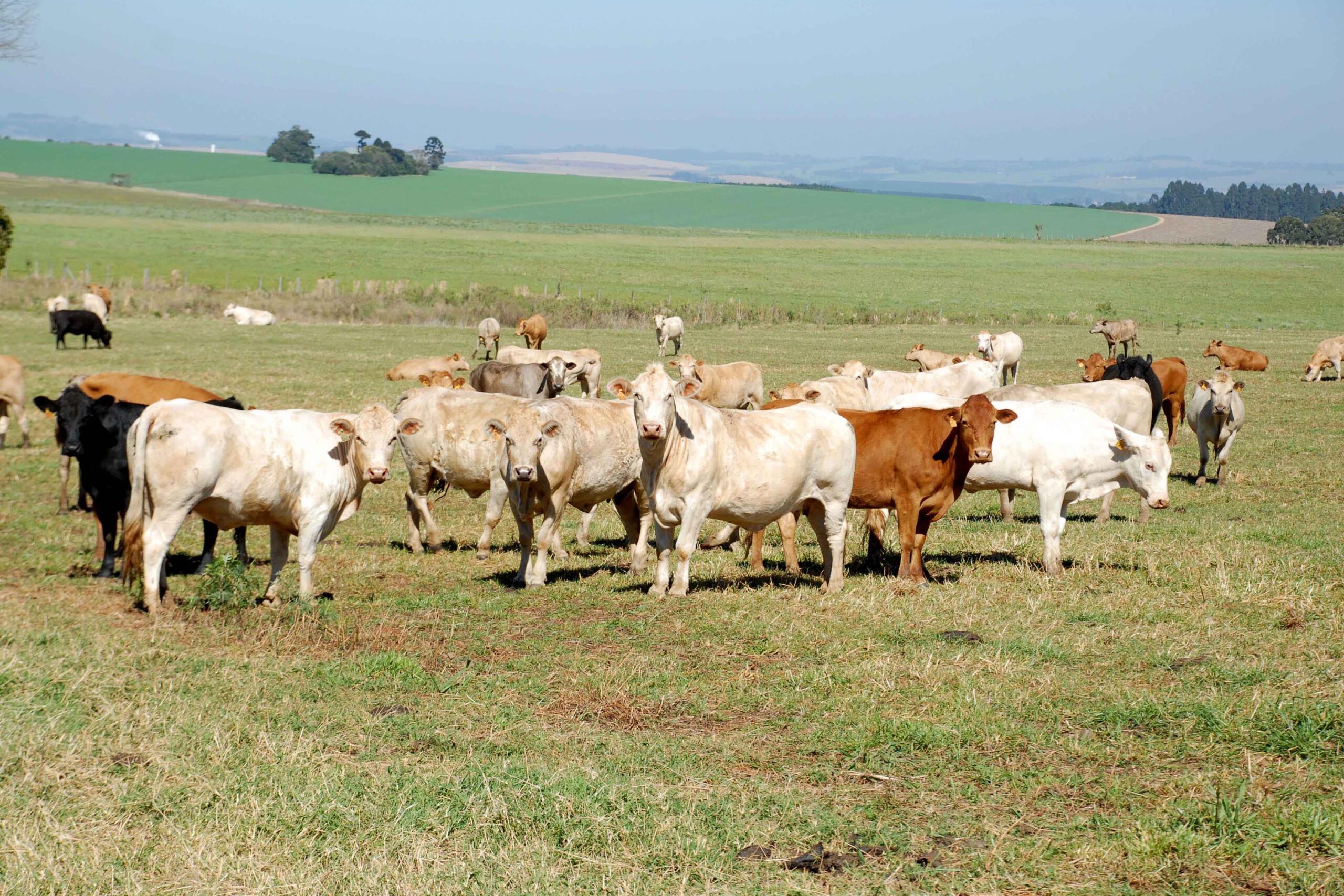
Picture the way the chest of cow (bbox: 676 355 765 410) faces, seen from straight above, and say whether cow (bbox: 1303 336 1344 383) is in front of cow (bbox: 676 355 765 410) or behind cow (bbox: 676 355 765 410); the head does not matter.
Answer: behind

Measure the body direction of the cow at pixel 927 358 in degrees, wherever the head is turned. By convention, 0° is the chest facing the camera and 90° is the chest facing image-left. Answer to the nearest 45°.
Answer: approximately 90°

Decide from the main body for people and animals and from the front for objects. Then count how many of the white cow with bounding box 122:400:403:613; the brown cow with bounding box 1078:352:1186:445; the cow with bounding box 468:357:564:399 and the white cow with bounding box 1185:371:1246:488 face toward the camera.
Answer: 1

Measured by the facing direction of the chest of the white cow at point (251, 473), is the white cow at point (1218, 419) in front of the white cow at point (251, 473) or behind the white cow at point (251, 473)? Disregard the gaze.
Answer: in front

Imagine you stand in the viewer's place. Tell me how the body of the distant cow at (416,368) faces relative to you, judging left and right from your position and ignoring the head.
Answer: facing to the right of the viewer

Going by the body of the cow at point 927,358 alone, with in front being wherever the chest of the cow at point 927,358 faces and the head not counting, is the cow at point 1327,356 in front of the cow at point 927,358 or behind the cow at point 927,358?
behind

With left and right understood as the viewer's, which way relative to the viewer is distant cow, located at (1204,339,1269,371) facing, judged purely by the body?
facing to the left of the viewer

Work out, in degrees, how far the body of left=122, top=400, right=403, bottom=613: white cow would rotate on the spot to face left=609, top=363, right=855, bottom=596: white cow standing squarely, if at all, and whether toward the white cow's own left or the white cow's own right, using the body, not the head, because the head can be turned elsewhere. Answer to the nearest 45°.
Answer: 0° — it already faces it

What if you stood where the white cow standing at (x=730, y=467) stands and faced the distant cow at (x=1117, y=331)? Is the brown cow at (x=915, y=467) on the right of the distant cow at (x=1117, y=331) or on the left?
right

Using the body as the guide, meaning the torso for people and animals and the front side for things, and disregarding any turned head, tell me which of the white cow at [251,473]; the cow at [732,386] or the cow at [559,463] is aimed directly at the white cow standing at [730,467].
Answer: the white cow

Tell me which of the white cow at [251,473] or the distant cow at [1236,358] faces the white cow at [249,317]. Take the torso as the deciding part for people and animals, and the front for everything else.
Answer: the distant cow

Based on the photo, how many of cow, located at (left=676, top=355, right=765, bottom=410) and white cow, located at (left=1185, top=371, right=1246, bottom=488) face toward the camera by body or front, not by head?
1

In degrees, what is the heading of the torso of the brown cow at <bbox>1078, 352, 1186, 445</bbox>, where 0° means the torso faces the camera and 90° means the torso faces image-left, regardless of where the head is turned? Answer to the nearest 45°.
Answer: approximately 90°

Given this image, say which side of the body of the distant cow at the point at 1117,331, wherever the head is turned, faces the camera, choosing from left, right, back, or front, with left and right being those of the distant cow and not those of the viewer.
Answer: left

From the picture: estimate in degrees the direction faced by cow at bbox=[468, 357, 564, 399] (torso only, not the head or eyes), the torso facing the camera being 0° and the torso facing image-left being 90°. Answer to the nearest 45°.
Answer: approximately 270°

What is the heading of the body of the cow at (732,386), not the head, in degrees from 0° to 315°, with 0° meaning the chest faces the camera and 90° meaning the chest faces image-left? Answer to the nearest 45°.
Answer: approximately 90°
